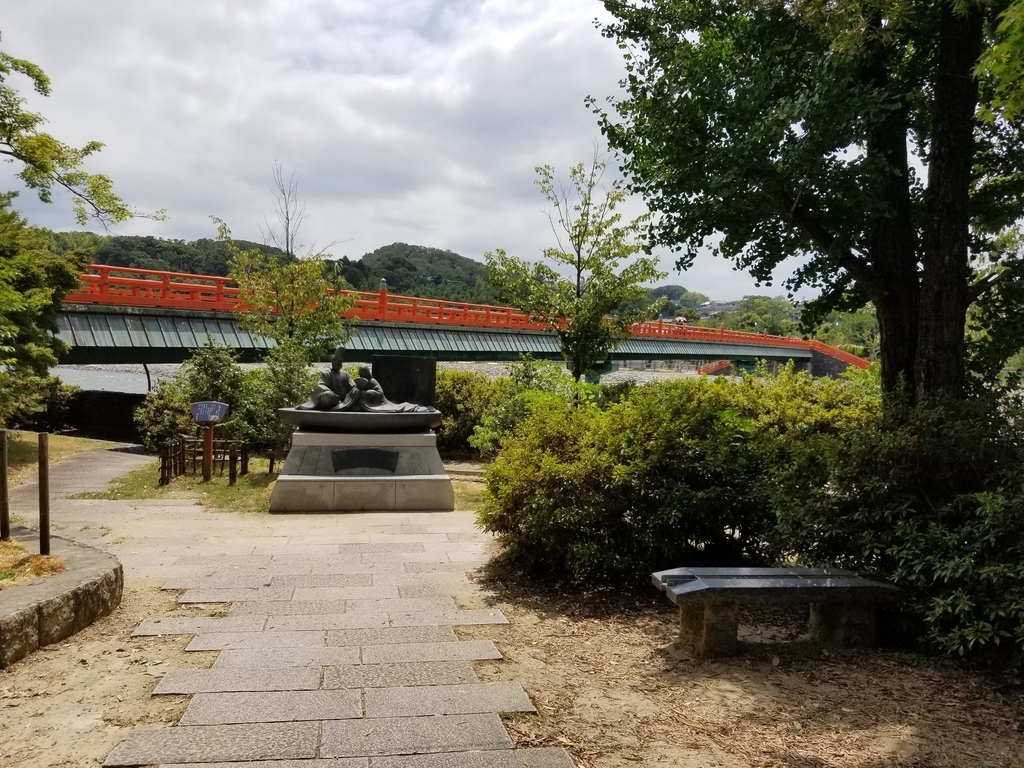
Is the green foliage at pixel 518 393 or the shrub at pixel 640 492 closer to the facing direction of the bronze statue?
the shrub

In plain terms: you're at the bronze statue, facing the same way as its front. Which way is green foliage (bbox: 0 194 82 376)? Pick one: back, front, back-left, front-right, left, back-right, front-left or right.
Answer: back-right

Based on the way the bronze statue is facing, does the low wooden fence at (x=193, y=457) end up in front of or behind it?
behind

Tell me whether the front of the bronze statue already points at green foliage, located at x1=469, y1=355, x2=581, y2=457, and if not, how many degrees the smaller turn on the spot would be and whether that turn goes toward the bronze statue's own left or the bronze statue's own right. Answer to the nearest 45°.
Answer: approximately 135° to the bronze statue's own left

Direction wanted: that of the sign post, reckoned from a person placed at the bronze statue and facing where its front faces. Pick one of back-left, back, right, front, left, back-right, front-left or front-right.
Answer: back-right

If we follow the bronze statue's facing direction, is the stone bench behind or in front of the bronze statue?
in front

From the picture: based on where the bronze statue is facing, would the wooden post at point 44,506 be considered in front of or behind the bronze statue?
in front

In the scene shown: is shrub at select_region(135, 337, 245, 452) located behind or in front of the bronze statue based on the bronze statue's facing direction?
behind

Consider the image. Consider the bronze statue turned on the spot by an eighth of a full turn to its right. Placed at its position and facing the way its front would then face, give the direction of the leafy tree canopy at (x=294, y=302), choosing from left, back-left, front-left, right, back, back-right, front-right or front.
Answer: back-right

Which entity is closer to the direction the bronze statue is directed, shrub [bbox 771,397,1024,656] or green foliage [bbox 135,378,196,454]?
the shrub

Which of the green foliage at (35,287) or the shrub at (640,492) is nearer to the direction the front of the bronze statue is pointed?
the shrub

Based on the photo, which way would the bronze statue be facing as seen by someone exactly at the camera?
facing the viewer

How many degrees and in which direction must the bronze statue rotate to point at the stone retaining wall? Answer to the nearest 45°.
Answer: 0° — it already faces it
